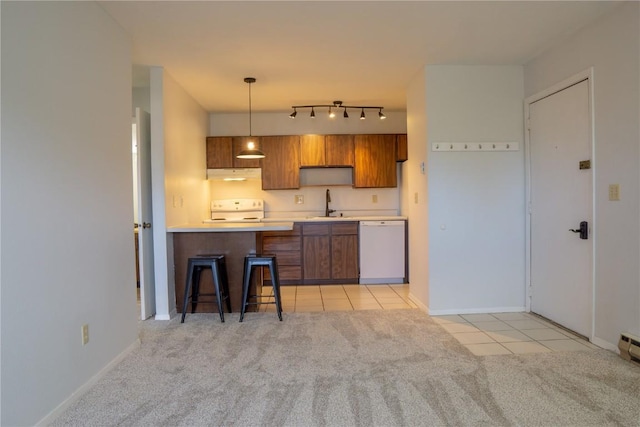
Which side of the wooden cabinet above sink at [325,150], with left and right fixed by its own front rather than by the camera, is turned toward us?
front

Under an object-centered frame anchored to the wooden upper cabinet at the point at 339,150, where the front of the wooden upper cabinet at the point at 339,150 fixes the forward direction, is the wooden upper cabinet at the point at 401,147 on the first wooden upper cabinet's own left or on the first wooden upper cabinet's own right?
on the first wooden upper cabinet's own left

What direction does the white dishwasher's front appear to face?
toward the camera

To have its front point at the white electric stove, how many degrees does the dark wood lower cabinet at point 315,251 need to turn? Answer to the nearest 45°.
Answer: approximately 90° to its right

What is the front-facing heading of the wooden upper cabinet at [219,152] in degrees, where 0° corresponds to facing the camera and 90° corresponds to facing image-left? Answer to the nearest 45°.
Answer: approximately 0°

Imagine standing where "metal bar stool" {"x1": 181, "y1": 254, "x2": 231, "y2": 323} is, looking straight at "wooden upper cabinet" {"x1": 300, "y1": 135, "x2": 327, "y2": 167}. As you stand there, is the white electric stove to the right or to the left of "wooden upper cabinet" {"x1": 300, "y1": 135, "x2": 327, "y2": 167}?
left

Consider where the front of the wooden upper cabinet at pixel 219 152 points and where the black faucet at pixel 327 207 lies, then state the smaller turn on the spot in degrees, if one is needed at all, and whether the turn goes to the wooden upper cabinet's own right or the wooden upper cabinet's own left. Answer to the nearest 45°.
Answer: approximately 90° to the wooden upper cabinet's own left
